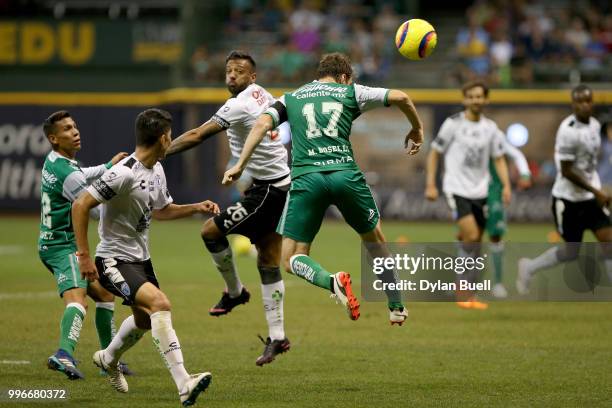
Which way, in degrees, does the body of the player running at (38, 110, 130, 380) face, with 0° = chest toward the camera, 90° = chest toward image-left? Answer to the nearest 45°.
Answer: approximately 270°

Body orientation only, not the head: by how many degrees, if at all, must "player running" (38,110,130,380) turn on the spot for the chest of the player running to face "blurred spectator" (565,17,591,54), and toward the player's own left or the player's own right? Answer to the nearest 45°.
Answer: approximately 45° to the player's own left

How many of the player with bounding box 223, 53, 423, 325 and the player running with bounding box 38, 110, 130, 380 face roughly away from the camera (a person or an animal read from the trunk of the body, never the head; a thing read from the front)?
1

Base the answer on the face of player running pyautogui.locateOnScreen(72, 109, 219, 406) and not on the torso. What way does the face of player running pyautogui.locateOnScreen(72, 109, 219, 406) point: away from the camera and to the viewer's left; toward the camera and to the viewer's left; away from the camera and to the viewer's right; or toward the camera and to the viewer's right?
away from the camera and to the viewer's right

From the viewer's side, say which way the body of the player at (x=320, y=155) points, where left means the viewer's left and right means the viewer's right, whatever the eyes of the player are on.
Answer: facing away from the viewer

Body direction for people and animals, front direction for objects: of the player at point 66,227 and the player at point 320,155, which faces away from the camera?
the player at point 320,155

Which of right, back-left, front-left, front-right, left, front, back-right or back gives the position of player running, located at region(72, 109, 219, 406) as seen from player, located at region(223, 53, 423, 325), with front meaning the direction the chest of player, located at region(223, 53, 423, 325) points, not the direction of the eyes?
back-left

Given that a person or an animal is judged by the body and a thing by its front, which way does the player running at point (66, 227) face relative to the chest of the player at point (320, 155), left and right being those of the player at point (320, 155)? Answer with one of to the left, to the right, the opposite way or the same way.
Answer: to the right
